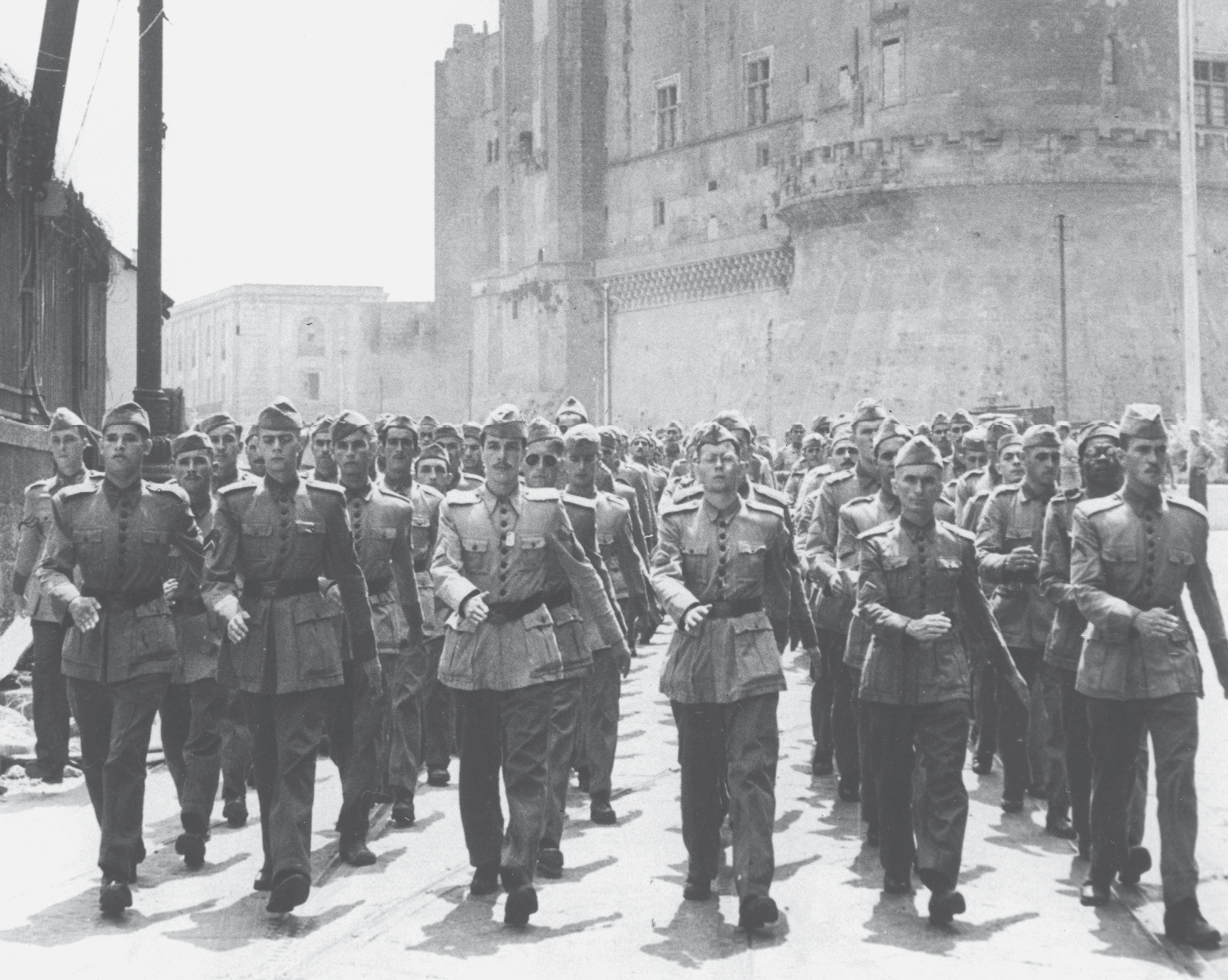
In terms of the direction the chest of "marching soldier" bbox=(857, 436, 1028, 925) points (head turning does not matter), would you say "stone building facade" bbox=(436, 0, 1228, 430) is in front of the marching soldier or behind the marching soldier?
behind

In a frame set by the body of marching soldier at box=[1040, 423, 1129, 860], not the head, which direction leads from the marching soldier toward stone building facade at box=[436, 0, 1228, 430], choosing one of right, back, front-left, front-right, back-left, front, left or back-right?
back

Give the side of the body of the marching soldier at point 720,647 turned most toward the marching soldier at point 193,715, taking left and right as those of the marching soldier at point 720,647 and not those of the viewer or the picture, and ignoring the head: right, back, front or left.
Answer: right

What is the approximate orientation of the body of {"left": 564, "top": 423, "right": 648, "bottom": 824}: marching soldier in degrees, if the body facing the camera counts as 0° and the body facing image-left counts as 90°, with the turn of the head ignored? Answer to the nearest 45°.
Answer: approximately 0°

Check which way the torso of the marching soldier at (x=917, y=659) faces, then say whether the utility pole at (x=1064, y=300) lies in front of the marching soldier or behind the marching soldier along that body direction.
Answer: behind
